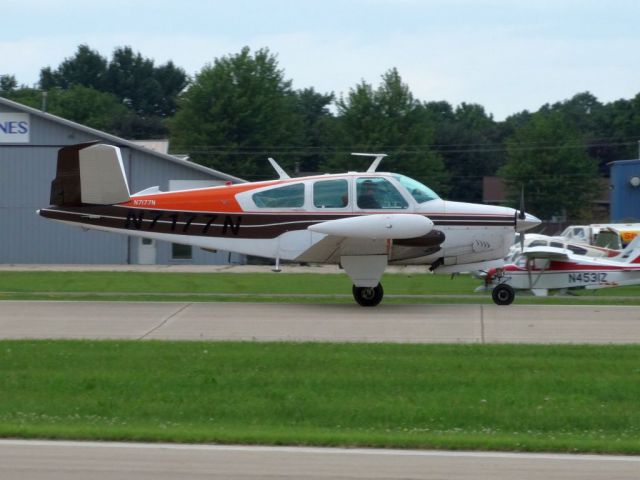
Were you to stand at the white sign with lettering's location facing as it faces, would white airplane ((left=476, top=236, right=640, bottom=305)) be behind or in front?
in front

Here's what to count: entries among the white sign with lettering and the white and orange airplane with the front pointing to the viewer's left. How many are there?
0

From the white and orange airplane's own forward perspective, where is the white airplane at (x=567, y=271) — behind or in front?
in front

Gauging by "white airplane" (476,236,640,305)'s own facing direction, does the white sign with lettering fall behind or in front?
in front

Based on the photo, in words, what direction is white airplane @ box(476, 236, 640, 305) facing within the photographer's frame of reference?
facing to the left of the viewer

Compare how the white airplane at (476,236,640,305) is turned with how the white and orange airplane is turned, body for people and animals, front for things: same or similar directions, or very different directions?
very different directions

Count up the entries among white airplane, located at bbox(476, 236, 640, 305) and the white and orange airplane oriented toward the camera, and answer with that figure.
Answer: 0

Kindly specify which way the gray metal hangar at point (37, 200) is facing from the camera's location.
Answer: facing the viewer

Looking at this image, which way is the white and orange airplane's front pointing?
to the viewer's right

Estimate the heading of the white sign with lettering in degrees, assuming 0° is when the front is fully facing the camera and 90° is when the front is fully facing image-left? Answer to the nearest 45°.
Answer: approximately 0°

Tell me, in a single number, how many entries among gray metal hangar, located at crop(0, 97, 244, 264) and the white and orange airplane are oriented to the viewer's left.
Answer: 0

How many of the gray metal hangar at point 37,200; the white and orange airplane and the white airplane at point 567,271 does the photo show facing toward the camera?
1

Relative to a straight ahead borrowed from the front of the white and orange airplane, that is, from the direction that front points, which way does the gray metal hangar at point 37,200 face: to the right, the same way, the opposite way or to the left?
to the right
